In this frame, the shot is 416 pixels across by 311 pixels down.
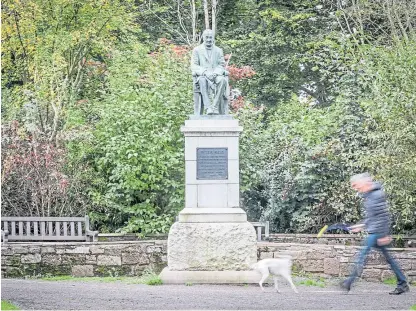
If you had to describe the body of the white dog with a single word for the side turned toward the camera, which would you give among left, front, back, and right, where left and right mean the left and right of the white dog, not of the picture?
left

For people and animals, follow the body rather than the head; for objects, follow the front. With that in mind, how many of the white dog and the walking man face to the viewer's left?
2

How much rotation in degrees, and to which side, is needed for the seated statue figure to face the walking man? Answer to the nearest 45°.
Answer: approximately 45° to its left

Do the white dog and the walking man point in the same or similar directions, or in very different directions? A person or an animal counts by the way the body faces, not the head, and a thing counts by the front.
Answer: same or similar directions

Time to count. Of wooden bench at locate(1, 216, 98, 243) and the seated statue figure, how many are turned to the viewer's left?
0

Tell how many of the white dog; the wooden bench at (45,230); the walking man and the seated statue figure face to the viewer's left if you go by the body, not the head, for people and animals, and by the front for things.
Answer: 2

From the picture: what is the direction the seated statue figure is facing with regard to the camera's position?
facing the viewer

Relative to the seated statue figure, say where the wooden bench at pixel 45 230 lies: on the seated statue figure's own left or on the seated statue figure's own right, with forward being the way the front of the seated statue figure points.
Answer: on the seated statue figure's own right

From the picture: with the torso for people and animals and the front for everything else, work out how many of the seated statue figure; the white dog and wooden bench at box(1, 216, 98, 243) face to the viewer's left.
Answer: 1

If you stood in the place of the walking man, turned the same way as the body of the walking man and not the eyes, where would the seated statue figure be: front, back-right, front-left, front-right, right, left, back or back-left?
front-right

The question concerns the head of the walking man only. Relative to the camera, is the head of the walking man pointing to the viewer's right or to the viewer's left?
to the viewer's left

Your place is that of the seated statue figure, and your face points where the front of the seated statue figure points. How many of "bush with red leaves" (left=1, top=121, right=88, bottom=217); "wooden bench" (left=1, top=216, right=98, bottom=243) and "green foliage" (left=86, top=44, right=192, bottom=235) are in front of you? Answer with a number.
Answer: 0

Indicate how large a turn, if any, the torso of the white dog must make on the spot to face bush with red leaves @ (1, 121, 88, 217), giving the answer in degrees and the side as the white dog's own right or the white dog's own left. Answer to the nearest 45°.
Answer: approximately 45° to the white dog's own right

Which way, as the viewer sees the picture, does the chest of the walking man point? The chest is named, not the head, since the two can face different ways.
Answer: to the viewer's left
